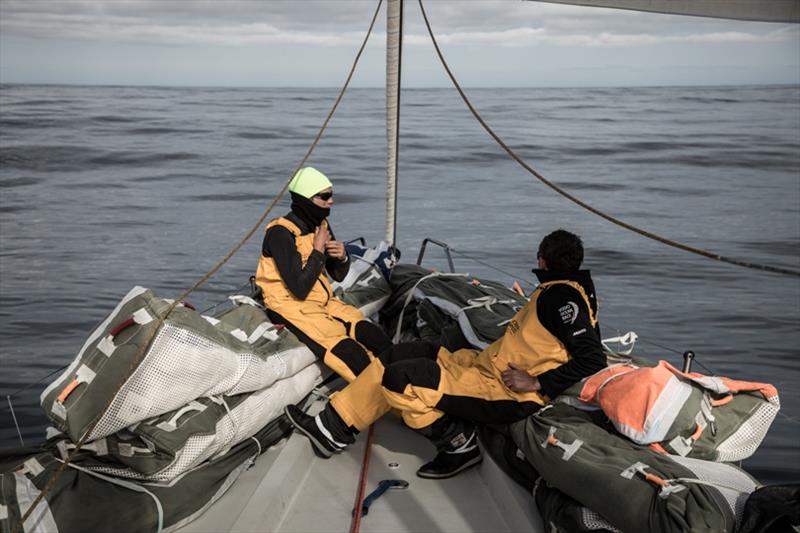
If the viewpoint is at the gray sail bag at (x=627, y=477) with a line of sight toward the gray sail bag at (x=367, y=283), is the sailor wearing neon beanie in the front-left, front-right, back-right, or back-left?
front-left

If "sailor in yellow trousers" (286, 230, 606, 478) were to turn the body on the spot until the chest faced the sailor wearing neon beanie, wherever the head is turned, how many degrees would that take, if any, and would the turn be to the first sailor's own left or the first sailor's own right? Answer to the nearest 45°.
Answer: approximately 45° to the first sailor's own right

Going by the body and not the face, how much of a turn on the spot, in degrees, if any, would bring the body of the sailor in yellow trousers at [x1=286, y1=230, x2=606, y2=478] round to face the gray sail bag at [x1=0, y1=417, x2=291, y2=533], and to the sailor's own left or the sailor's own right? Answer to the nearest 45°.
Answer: approximately 45° to the sailor's own left

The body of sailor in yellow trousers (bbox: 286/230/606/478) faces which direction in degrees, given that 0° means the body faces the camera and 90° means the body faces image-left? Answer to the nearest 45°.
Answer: approximately 90°

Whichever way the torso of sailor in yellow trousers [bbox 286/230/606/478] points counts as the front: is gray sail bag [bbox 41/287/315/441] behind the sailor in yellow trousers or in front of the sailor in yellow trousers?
in front

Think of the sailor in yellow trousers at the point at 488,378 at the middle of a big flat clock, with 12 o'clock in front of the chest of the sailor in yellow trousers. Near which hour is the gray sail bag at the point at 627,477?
The gray sail bag is roughly at 8 o'clock from the sailor in yellow trousers.

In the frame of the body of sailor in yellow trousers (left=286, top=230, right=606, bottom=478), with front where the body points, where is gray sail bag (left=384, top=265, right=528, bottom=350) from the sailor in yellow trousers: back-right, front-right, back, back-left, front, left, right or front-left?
right

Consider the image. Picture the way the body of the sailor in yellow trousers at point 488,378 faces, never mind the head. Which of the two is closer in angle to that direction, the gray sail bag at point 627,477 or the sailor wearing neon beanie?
the sailor wearing neon beanie
